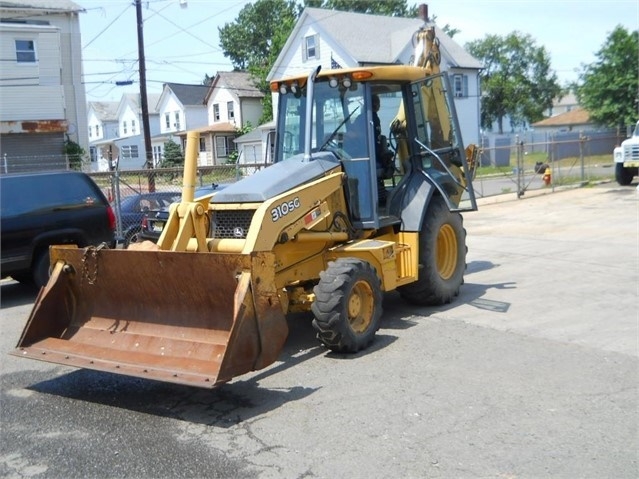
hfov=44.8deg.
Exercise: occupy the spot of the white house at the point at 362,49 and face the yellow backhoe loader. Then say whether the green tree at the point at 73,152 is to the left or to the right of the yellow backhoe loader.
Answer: right

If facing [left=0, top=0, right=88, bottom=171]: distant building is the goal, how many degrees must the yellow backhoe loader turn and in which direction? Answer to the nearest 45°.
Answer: approximately 135° to its right

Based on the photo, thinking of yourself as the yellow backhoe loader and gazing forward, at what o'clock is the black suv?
The black suv is roughly at 3 o'clock from the yellow backhoe loader.

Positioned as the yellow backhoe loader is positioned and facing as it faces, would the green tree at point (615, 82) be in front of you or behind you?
behind

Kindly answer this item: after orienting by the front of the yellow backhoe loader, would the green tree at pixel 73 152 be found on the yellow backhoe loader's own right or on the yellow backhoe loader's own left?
on the yellow backhoe loader's own right

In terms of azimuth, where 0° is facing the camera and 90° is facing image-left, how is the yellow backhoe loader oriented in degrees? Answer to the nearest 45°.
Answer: approximately 45°

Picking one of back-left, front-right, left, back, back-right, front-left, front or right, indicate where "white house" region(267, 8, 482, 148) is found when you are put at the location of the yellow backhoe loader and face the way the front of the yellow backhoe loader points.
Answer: back-right

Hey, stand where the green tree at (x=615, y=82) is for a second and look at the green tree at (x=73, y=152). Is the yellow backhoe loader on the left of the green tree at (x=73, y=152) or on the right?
left
